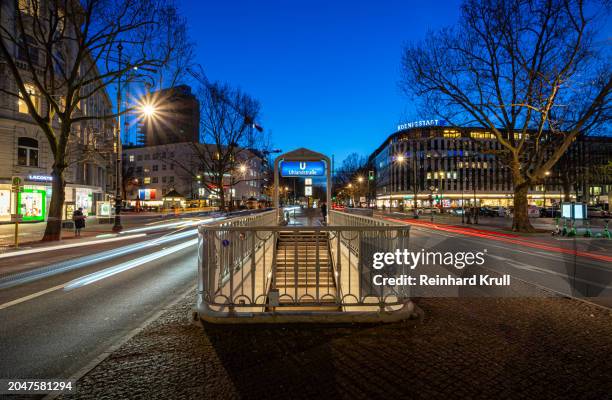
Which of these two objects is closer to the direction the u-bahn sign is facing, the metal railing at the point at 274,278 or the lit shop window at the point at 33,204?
the metal railing

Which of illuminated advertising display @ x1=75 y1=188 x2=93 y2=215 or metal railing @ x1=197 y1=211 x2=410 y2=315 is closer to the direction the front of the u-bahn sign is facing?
the metal railing

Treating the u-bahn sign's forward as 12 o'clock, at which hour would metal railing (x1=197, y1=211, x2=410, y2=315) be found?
The metal railing is roughly at 12 o'clock from the u-bahn sign.

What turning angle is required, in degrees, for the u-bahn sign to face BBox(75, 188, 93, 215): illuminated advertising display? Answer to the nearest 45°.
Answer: approximately 135° to its right

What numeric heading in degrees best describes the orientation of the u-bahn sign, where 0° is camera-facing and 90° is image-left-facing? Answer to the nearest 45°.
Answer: approximately 0°

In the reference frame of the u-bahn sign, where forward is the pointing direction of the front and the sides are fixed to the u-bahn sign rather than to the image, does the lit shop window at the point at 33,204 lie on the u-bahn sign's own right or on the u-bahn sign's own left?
on the u-bahn sign's own right
